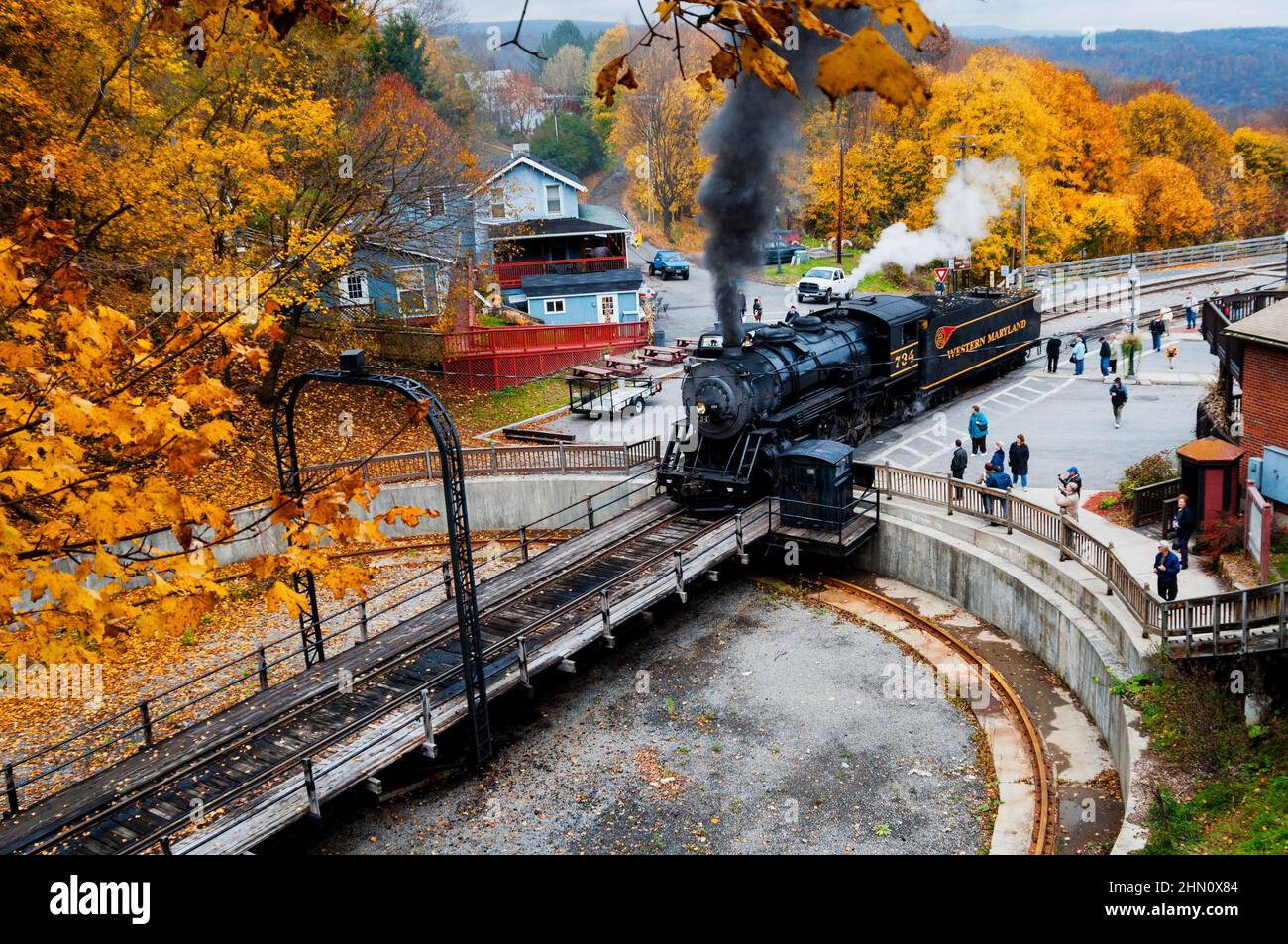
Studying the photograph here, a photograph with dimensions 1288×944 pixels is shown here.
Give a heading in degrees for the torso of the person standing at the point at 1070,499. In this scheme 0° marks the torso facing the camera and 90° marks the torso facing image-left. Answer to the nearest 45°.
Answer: approximately 90°

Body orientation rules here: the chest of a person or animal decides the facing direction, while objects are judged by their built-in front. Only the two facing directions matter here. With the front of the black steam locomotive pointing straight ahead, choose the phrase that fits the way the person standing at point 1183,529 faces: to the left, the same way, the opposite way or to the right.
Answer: the same way

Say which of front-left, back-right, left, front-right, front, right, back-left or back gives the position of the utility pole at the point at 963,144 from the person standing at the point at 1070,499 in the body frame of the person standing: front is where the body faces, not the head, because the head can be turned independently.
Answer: right

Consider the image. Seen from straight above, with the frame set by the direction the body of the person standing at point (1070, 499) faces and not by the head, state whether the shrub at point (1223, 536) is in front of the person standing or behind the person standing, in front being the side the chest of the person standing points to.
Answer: behind

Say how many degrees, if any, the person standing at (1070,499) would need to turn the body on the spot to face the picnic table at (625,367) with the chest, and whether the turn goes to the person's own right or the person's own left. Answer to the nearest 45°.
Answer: approximately 45° to the person's own right

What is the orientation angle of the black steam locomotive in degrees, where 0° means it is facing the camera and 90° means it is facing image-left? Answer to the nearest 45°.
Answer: approximately 45°

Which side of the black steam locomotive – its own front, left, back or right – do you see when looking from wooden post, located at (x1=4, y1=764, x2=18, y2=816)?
front

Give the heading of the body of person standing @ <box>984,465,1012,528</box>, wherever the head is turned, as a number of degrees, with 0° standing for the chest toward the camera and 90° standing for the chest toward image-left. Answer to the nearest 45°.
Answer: approximately 90°

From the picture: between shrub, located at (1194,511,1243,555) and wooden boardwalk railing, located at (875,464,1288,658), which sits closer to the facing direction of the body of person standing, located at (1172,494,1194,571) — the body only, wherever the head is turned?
the wooden boardwalk railing

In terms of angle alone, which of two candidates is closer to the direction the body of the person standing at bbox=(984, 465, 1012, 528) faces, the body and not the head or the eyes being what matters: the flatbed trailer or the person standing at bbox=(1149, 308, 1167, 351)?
the flatbed trailer

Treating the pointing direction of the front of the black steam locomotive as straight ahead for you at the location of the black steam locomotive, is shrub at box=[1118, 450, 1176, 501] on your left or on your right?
on your left

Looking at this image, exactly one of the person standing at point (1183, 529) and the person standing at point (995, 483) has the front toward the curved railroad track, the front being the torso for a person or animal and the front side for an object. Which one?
the person standing at point (1183, 529)

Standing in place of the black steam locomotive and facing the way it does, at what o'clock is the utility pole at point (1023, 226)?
The utility pole is roughly at 5 o'clock from the black steam locomotive.

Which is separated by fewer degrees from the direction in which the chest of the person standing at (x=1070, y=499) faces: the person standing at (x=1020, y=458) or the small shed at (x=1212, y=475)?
the person standing
